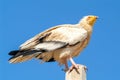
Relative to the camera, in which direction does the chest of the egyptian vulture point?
to the viewer's right
